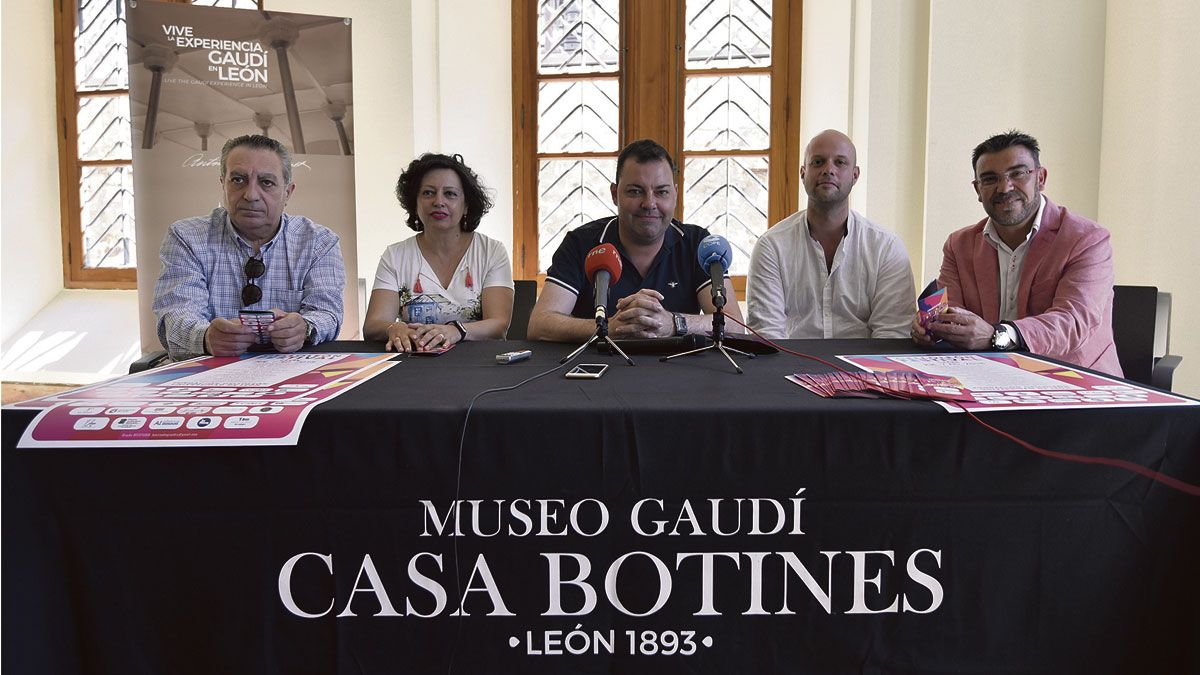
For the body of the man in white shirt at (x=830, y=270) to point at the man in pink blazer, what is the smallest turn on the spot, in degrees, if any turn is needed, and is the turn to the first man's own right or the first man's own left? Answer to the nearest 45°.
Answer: approximately 45° to the first man's own left

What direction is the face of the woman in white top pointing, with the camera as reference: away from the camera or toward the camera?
toward the camera

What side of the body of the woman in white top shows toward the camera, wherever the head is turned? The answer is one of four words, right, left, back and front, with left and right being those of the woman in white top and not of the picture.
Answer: front

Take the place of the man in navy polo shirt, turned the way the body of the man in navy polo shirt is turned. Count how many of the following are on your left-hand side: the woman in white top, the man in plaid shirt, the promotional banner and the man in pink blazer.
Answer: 1

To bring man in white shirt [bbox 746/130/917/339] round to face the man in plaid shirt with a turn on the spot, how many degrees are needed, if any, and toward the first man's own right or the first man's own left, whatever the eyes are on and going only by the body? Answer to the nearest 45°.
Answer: approximately 45° to the first man's own right

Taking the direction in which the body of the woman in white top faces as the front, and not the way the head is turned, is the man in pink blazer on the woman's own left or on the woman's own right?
on the woman's own left

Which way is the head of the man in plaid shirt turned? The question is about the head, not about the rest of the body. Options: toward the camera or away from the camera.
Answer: toward the camera

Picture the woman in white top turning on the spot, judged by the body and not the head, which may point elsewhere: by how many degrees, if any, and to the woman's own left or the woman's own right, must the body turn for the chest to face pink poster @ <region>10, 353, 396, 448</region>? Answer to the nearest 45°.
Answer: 0° — they already face it

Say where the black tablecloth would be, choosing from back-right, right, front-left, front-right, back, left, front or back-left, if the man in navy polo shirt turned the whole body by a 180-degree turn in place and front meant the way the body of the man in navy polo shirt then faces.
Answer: back

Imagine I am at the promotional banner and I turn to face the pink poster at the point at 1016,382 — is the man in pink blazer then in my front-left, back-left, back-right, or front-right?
front-left

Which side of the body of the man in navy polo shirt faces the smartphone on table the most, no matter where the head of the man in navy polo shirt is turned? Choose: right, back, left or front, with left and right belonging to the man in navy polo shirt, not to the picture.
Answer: front

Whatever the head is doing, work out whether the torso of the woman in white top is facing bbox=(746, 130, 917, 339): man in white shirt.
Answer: no

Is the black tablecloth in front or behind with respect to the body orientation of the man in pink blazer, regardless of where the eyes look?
in front

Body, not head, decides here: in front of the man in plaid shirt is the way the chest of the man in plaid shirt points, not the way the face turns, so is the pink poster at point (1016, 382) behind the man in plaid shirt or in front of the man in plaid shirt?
in front

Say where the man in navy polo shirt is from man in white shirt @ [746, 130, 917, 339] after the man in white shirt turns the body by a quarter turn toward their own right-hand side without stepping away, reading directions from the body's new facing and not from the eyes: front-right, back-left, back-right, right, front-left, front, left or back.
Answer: front-left

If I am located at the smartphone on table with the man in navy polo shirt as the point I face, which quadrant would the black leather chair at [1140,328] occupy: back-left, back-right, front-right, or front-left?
front-right
